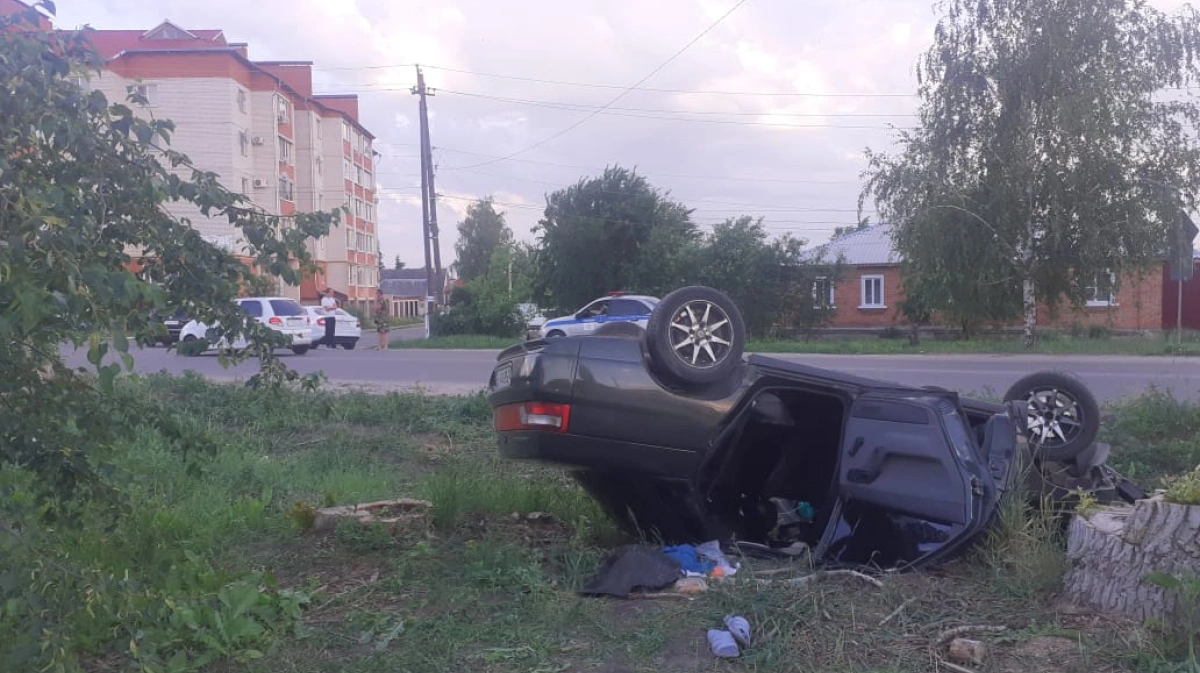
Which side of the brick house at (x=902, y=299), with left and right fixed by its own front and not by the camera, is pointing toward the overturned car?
front

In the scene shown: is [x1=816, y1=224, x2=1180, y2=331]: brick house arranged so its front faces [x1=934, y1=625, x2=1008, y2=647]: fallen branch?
yes

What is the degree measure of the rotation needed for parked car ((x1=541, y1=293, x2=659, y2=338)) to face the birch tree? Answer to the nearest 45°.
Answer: approximately 180°

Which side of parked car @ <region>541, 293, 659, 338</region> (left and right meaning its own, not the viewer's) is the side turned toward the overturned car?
left

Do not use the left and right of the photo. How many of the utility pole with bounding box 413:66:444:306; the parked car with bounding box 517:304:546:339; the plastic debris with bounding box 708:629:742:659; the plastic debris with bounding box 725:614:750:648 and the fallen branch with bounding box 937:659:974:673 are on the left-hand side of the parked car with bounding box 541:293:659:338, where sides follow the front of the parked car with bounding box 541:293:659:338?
3

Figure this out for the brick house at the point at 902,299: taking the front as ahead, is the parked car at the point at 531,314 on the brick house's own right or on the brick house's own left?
on the brick house's own right

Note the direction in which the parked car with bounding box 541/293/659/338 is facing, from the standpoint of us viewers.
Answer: facing to the left of the viewer

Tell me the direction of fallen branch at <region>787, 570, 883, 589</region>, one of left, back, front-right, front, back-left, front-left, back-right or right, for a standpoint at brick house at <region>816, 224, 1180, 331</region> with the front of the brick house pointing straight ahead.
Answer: front

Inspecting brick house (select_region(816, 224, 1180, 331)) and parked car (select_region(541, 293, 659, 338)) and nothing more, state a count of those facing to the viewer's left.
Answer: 1

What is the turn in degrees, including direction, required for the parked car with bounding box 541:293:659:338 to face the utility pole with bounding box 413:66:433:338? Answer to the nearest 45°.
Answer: approximately 45° to its right

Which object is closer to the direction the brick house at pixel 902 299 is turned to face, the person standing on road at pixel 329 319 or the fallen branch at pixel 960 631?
the fallen branch

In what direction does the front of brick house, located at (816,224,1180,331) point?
toward the camera

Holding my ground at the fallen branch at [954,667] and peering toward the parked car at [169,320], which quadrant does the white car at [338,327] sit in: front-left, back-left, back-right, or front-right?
front-right

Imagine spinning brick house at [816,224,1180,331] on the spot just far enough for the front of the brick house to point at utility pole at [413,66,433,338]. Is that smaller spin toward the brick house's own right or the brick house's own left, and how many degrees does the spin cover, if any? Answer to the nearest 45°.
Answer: approximately 45° to the brick house's own right

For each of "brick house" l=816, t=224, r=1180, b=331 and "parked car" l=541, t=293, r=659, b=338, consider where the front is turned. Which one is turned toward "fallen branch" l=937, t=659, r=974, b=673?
the brick house

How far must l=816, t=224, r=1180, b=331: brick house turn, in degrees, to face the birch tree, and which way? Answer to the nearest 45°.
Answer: approximately 45° to its left

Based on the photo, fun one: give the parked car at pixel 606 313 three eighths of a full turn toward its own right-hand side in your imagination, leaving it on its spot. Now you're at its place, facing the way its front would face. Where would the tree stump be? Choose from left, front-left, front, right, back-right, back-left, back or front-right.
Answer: back-right
